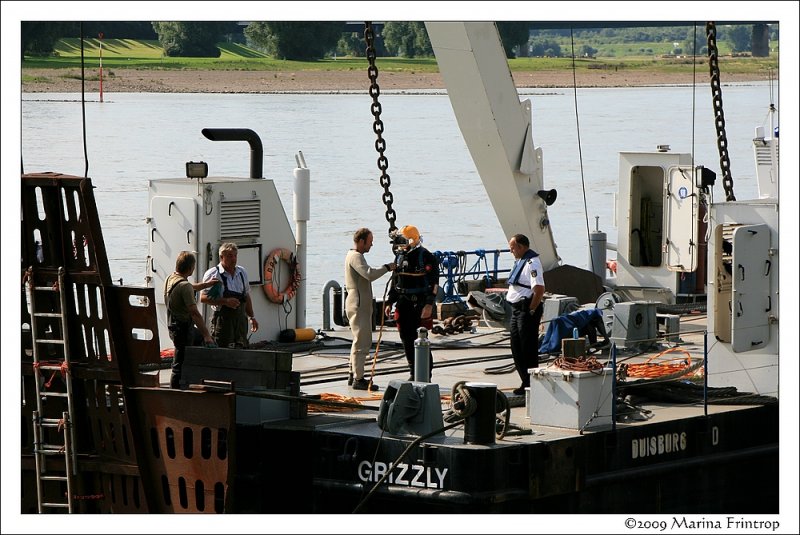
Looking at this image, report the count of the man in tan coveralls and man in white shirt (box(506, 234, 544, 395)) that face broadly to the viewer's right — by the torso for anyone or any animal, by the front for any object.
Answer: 1

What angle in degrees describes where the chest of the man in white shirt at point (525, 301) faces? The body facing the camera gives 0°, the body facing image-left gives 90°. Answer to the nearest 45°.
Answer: approximately 90°

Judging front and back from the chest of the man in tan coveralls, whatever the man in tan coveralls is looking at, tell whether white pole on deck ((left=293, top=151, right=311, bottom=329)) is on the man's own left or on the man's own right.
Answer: on the man's own left

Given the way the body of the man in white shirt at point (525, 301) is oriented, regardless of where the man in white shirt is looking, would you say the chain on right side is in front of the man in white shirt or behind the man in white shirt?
behind

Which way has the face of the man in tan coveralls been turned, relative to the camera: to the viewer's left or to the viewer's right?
to the viewer's right

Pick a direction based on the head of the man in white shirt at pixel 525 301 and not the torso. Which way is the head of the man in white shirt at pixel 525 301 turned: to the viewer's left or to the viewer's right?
to the viewer's left

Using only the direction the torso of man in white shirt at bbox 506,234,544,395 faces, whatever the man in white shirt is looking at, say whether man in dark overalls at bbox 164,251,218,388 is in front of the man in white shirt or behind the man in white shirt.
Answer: in front

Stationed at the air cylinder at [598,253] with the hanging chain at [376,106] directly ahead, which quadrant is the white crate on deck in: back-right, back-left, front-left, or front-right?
front-left

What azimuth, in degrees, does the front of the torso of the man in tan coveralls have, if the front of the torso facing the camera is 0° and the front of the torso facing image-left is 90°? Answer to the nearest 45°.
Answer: approximately 270°

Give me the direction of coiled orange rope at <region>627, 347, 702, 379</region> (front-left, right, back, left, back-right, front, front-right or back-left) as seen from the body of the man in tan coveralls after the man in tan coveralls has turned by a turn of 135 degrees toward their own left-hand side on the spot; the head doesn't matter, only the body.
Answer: back-right

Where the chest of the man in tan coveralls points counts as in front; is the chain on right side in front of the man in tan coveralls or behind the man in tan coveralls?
in front

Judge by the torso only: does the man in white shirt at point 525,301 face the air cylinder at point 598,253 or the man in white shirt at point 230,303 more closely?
the man in white shirt
